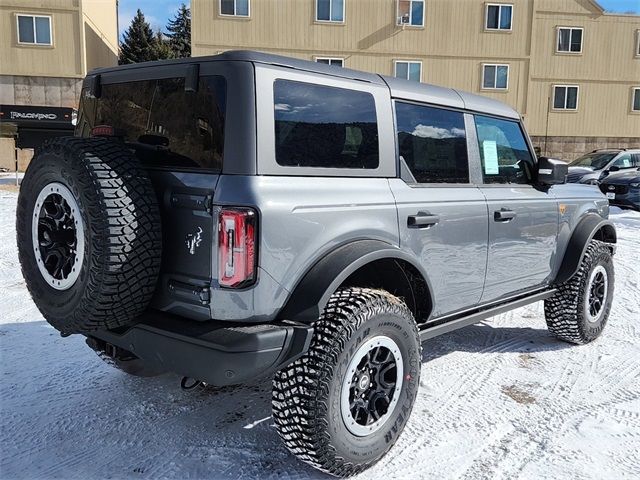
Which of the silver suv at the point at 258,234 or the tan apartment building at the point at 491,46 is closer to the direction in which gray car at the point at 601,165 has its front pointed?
the silver suv

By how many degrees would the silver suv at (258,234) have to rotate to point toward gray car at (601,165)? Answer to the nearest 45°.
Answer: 0° — it already faces it

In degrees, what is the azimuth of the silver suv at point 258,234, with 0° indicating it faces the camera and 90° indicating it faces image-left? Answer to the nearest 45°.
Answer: approximately 225°

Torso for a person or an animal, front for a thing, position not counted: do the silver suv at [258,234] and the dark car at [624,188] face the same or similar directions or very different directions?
very different directions

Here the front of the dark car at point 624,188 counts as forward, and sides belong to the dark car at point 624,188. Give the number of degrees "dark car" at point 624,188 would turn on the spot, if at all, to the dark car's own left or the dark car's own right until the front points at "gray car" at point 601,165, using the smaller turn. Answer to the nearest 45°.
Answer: approximately 135° to the dark car's own right

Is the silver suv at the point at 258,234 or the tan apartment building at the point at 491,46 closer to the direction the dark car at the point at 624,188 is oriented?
the silver suv

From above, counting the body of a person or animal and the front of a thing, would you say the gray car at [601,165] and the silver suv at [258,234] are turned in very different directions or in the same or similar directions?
very different directions

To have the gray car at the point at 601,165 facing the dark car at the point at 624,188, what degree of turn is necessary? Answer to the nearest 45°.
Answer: approximately 45° to its left

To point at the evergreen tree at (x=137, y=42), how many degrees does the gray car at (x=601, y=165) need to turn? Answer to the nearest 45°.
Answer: approximately 90° to its right
